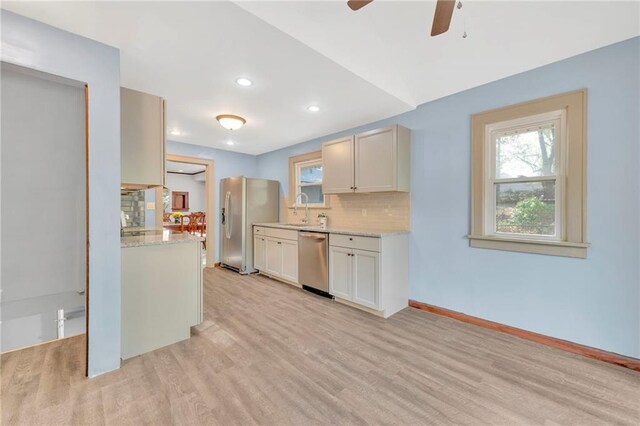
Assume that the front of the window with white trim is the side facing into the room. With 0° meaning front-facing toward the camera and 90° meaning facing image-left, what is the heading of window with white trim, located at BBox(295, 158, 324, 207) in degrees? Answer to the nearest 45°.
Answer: approximately 45°

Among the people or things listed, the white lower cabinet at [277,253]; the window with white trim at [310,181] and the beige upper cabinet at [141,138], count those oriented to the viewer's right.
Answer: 1

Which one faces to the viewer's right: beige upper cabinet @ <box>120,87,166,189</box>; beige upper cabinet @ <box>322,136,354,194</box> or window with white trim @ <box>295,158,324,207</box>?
beige upper cabinet @ <box>120,87,166,189</box>

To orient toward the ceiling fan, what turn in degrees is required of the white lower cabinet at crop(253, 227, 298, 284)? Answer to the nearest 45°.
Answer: approximately 45° to its left

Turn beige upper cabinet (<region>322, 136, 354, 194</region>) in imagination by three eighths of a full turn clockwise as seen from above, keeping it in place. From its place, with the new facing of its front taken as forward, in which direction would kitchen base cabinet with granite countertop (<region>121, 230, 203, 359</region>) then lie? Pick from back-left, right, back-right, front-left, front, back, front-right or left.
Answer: back-left

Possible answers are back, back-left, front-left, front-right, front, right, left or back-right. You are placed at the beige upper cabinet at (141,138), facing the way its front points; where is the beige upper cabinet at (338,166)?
front

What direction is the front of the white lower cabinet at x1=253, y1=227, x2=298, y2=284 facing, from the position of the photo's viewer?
facing the viewer and to the left of the viewer

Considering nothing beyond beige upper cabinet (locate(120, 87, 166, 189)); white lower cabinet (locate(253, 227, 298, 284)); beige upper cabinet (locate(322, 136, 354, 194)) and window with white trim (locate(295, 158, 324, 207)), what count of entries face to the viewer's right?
1

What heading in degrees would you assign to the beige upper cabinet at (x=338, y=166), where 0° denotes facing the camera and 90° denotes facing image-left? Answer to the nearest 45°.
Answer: approximately 45°

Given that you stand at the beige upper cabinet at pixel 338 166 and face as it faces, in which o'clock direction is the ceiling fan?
The ceiling fan is roughly at 10 o'clock from the beige upper cabinet.

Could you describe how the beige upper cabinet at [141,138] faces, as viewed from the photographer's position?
facing to the right of the viewer

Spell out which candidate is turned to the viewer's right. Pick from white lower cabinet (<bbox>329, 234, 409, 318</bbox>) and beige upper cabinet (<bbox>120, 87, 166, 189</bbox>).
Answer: the beige upper cabinet
